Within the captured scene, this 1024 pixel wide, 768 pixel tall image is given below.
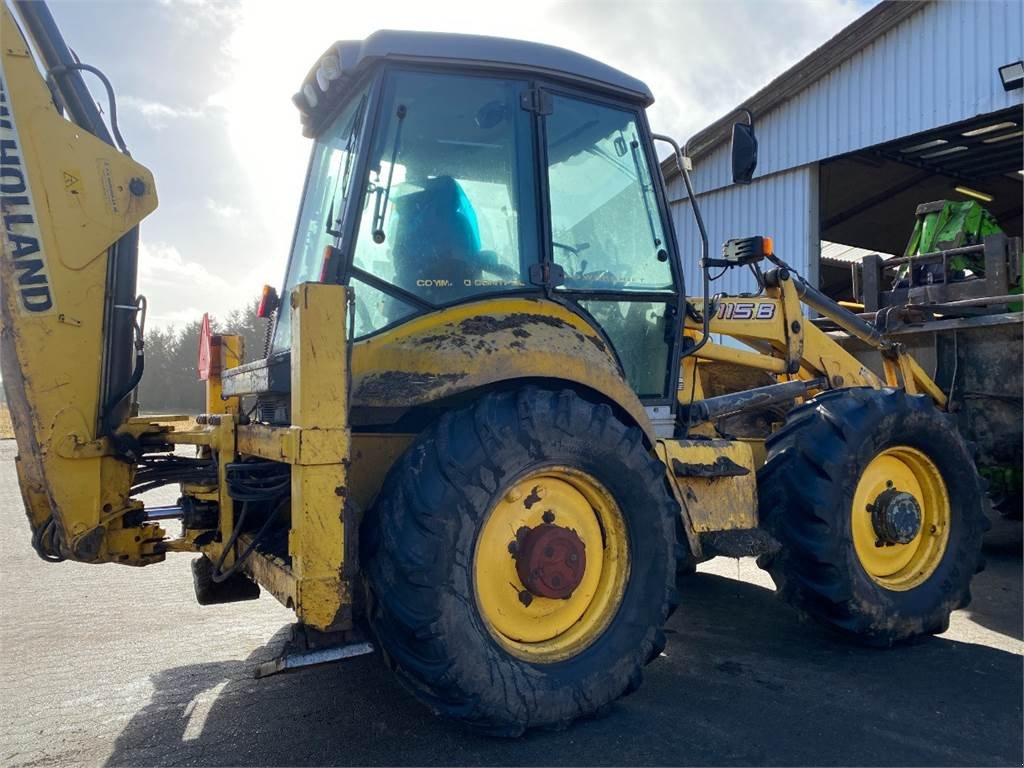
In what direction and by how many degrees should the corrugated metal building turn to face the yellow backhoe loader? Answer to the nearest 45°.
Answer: approximately 45° to its left

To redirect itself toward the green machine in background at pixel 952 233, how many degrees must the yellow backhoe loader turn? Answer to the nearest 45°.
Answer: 0° — it already faces it

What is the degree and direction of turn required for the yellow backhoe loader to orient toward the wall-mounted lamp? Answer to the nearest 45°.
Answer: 0° — it already faces it

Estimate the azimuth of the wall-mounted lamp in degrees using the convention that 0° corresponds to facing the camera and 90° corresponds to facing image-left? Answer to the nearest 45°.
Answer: approximately 45°

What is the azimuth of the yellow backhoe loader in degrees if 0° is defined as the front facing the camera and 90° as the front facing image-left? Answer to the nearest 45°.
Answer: approximately 225°
